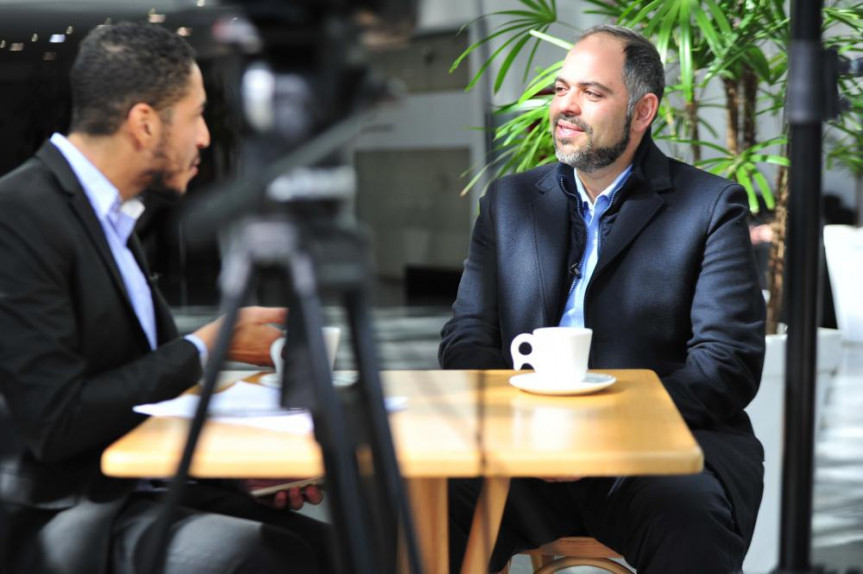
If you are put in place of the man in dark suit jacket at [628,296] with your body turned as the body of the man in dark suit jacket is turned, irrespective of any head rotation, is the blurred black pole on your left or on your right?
on your left

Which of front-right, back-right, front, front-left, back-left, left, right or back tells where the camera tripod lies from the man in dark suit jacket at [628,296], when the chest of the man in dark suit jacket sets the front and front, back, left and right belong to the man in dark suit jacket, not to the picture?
front-left

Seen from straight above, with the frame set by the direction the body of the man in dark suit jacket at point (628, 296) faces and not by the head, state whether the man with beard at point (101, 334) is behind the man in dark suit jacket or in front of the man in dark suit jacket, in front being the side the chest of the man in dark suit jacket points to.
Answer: in front

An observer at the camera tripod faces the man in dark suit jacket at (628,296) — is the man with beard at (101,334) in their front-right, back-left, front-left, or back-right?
front-left

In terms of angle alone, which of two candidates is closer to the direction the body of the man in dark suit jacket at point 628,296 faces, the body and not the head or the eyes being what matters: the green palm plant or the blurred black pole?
the blurred black pole

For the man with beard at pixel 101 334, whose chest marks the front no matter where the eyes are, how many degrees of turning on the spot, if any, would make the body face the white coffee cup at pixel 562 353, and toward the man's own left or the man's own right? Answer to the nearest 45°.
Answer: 0° — they already face it

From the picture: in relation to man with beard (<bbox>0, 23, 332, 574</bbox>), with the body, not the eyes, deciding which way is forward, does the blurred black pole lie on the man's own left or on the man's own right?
on the man's own right

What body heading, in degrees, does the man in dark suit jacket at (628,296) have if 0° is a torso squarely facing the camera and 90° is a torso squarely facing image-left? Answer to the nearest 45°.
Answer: approximately 45°

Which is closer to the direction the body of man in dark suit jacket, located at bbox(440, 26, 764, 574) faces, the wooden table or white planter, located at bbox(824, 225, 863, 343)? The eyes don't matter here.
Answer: the wooden table

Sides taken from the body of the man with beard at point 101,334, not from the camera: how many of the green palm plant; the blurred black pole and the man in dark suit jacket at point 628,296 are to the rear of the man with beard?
0

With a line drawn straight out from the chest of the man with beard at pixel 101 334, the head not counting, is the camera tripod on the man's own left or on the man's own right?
on the man's own right

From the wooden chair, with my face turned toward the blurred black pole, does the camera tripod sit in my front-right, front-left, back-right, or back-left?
front-right

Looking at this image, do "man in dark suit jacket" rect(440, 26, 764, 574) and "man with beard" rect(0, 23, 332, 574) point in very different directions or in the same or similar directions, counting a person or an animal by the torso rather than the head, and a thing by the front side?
very different directions

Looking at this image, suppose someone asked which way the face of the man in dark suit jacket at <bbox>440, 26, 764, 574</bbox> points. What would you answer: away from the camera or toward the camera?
toward the camera

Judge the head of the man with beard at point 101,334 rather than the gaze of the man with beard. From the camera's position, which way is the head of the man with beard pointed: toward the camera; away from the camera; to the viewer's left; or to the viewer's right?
to the viewer's right

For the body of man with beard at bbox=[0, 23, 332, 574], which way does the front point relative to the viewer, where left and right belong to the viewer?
facing to the right of the viewer

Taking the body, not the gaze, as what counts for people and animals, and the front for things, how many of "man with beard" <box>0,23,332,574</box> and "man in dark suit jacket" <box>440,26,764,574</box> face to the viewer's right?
1

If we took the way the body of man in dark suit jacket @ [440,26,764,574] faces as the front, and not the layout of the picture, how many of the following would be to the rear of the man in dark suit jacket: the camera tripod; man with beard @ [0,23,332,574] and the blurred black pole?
0
